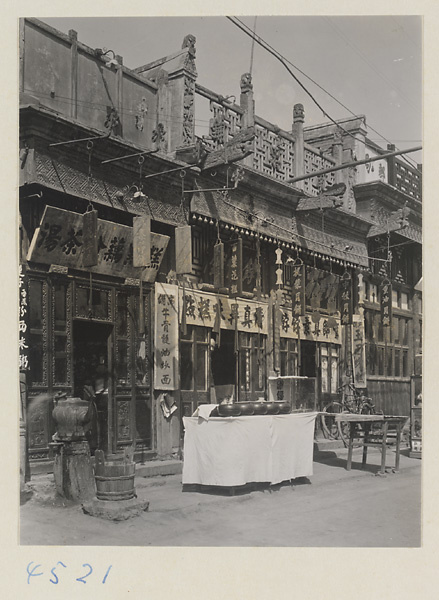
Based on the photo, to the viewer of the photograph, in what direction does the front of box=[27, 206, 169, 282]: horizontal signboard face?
facing the viewer and to the right of the viewer

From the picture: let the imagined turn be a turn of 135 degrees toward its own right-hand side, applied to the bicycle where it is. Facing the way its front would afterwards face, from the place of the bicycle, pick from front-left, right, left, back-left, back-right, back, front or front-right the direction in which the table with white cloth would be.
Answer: back

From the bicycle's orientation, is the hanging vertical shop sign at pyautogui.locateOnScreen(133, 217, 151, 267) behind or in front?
in front

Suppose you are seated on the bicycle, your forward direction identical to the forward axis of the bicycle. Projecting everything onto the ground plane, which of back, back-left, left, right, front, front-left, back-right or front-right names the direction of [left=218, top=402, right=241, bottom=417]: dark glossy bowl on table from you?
front-left

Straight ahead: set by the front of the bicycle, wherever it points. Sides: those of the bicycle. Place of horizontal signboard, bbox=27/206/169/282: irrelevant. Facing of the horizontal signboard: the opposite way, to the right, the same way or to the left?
to the left

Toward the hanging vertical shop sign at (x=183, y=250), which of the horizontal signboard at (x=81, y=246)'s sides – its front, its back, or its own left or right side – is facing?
left

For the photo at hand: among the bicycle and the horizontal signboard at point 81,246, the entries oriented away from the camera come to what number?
0

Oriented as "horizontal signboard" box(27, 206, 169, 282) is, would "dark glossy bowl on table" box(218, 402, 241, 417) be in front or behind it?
in front

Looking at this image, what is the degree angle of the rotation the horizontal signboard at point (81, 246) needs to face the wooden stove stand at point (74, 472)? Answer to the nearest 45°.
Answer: approximately 45° to its right
